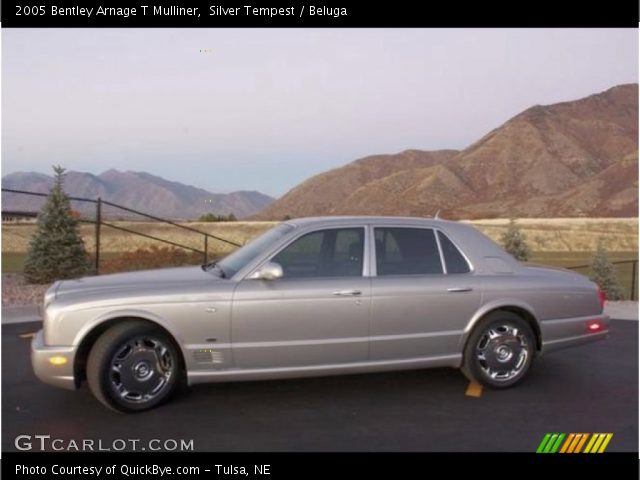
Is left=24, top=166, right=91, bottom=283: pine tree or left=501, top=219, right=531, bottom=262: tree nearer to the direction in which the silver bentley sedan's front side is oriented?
the pine tree

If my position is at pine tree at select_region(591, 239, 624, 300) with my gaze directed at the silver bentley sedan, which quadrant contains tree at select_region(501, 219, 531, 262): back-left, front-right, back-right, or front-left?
back-right

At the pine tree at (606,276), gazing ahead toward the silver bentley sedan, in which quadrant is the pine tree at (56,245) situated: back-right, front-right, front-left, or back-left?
front-right

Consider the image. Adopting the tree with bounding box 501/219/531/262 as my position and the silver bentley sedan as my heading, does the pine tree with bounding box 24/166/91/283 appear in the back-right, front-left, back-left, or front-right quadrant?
front-right

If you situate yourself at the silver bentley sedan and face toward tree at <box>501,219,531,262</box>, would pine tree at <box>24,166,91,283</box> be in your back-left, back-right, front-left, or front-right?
front-left

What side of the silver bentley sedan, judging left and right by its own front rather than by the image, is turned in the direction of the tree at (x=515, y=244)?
right

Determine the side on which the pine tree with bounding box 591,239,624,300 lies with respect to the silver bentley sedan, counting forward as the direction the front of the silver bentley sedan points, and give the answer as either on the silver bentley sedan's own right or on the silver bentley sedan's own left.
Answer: on the silver bentley sedan's own right

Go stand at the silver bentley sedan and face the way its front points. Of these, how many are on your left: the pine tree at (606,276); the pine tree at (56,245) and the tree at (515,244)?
0

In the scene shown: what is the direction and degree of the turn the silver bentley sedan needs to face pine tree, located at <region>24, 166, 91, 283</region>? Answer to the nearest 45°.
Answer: approximately 45° to its right

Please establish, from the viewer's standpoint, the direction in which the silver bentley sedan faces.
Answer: facing to the left of the viewer
